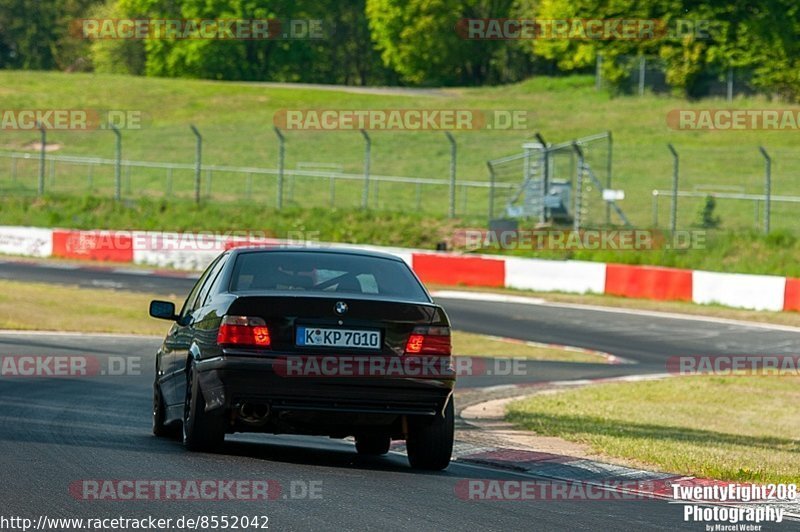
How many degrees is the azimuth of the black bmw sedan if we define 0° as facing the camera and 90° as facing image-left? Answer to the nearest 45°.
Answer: approximately 180°

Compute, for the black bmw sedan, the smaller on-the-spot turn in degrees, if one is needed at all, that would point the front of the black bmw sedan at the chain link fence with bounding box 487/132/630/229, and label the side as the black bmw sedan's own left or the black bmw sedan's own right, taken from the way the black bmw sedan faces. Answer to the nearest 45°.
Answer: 0° — it already faces it
